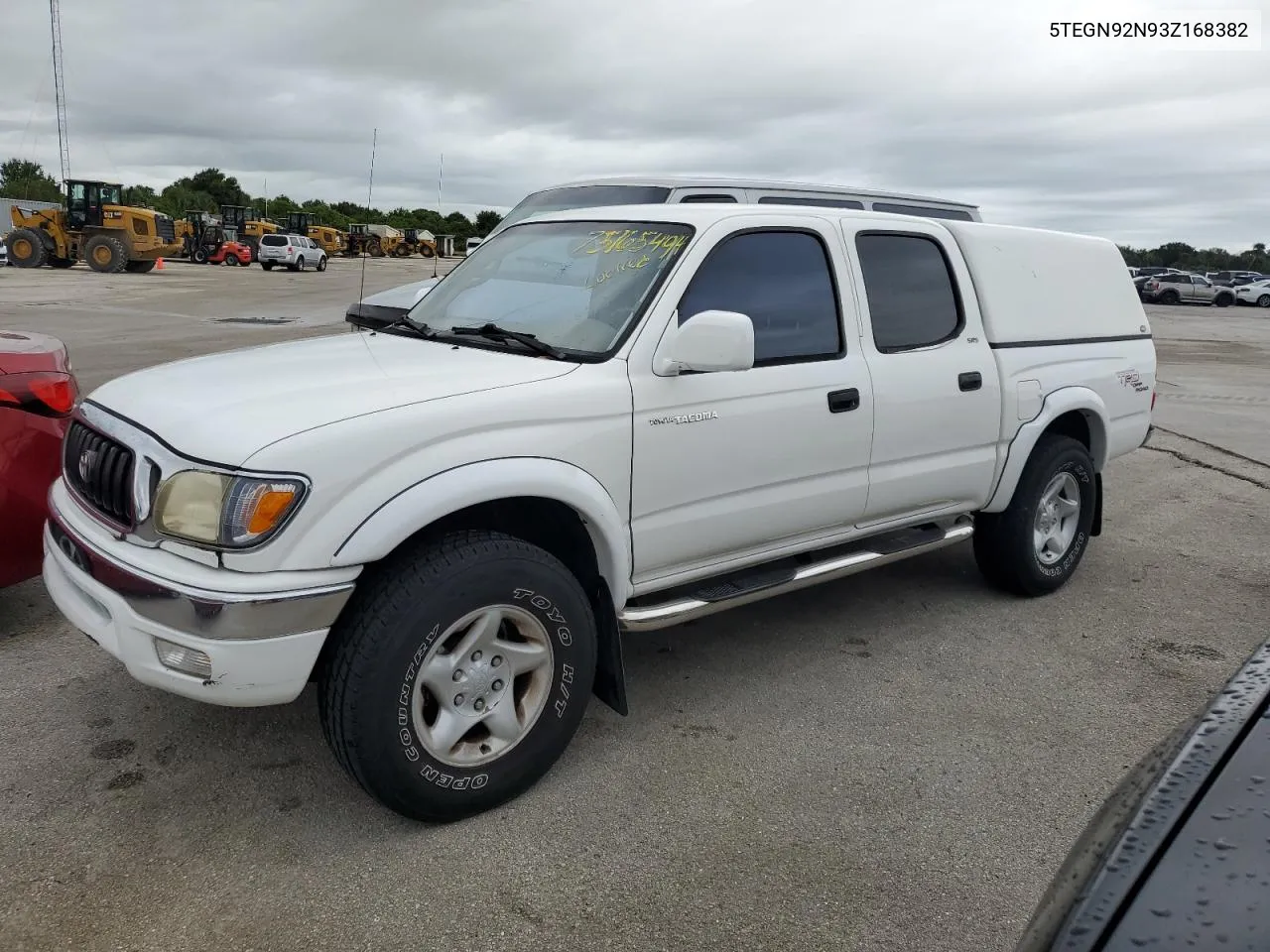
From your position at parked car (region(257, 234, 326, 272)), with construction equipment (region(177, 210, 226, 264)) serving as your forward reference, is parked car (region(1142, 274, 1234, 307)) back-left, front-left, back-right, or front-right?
back-right

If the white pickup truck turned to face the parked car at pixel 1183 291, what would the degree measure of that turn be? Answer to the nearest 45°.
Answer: approximately 180°

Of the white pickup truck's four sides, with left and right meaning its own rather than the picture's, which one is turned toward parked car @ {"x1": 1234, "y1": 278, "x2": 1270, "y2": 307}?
back

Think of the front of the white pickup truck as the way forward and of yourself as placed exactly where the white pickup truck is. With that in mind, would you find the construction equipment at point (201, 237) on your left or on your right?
on your right

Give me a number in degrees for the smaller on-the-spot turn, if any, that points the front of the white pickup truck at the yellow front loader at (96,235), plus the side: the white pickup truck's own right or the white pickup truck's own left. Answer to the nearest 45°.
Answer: approximately 90° to the white pickup truck's own right

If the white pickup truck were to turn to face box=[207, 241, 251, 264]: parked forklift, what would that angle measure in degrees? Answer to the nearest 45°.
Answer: approximately 135° to its right

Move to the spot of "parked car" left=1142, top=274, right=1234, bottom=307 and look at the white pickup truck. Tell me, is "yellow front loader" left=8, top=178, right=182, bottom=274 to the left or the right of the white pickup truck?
right

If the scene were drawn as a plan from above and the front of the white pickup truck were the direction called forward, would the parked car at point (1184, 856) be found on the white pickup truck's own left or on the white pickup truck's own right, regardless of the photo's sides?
on the white pickup truck's own left

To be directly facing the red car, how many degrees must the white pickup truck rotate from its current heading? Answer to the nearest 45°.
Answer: approximately 45° to its right

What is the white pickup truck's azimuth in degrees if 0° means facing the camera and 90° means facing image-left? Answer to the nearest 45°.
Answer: approximately 45°

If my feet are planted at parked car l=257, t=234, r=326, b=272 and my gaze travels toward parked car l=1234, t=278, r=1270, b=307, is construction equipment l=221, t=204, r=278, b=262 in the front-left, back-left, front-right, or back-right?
back-left
